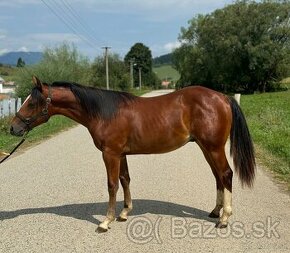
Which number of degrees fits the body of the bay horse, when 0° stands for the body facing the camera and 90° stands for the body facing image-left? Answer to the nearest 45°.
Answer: approximately 90°
